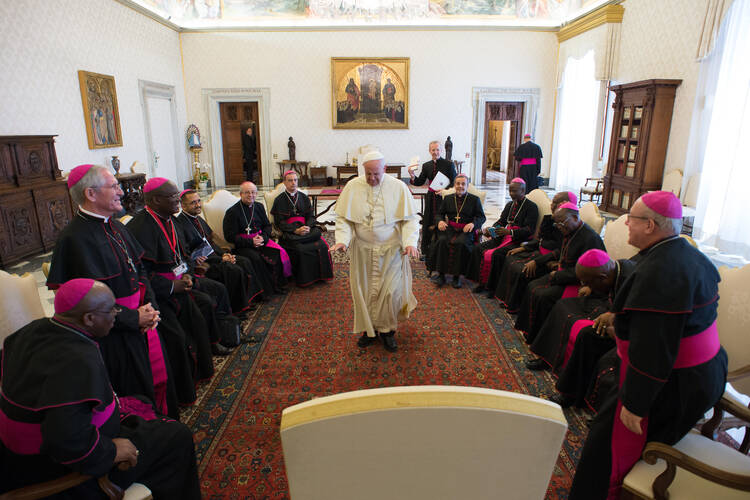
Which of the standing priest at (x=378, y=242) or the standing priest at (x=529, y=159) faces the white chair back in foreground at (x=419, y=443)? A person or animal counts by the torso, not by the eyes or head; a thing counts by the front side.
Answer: the standing priest at (x=378, y=242)

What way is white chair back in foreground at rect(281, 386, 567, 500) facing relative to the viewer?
away from the camera

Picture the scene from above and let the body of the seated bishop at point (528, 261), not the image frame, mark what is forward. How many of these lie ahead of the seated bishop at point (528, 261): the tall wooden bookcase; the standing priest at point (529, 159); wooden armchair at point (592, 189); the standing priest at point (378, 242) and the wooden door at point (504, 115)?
1

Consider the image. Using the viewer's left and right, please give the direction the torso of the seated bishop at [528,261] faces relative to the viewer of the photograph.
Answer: facing the viewer and to the left of the viewer

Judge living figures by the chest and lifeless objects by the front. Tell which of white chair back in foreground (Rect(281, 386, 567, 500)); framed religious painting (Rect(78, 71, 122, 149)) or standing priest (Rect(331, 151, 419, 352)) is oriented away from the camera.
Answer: the white chair back in foreground

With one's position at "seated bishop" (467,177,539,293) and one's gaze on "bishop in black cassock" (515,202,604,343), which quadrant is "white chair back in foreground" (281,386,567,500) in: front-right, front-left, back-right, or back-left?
front-right

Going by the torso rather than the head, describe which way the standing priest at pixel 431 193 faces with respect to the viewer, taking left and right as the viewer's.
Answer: facing the viewer

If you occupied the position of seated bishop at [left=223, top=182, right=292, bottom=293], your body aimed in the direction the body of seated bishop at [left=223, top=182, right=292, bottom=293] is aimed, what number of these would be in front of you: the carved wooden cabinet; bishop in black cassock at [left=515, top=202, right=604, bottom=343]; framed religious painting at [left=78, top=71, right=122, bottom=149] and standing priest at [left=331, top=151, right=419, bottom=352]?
2

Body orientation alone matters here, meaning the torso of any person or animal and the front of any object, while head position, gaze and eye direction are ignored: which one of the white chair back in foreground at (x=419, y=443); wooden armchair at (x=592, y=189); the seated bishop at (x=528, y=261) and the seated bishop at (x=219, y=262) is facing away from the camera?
the white chair back in foreground

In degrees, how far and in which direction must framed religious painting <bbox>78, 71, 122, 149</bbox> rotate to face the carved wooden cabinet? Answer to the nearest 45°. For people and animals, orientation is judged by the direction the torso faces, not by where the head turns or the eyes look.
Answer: approximately 45° to its right

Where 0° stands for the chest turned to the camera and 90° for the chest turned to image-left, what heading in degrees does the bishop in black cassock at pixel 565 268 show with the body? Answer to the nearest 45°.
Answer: approximately 45°

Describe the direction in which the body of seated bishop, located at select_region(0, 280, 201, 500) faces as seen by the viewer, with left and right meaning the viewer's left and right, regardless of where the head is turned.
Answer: facing to the right of the viewer

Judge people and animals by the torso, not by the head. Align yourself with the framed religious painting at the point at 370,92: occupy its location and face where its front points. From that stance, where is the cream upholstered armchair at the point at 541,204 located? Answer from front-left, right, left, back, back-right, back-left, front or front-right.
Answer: front

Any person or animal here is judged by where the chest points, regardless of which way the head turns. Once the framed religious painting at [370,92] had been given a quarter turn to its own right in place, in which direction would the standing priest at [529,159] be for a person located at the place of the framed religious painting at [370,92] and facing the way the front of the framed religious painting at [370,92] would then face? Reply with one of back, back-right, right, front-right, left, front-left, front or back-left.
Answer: back-left

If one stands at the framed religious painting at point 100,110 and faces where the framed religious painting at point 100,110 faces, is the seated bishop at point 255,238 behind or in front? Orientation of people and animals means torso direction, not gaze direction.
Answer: in front

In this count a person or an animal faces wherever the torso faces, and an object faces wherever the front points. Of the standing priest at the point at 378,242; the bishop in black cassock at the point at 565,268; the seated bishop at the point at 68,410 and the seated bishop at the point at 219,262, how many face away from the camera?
0

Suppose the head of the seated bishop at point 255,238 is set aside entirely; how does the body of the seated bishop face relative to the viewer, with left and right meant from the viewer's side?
facing the viewer and to the right of the viewer

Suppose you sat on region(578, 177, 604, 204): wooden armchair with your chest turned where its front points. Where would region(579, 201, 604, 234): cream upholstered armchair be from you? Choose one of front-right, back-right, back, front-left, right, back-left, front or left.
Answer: front-left

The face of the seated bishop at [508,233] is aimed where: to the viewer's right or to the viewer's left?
to the viewer's left

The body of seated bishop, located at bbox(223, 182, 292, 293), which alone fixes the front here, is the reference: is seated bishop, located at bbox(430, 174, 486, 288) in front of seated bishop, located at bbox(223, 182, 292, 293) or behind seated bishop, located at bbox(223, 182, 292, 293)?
in front
